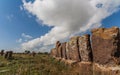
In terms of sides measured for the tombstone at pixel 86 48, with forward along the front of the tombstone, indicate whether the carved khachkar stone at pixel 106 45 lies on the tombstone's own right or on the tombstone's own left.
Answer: on the tombstone's own left

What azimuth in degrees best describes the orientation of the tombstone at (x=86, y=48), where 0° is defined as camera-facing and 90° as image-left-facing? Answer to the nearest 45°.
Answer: approximately 45°
